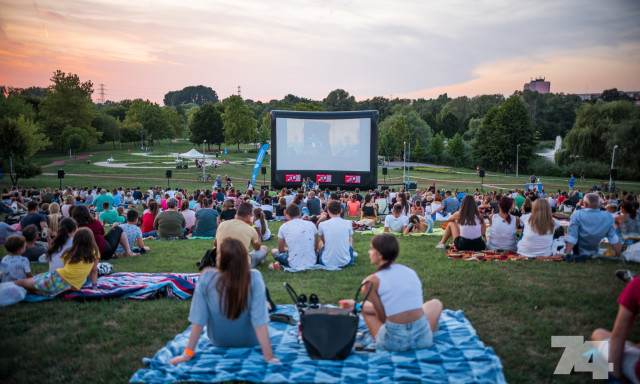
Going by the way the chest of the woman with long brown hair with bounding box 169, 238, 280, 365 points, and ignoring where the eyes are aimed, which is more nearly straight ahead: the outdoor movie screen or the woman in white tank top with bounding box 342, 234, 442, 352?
the outdoor movie screen

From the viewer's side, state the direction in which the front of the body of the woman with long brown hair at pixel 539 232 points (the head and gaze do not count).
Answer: away from the camera

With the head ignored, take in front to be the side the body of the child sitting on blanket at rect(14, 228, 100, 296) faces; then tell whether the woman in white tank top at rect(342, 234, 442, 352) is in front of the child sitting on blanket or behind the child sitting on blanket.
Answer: behind

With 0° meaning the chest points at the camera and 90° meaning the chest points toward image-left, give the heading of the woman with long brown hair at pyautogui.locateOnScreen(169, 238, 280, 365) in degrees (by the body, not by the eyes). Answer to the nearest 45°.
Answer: approximately 180°

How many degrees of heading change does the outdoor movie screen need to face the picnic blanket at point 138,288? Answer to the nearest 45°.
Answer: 0° — it already faces it

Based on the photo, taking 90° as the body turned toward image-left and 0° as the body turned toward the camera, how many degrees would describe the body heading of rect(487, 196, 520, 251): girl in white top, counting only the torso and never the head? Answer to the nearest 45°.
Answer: approximately 180°

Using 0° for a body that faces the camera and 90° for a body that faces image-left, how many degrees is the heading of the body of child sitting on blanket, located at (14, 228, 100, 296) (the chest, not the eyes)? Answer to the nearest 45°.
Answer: approximately 135°

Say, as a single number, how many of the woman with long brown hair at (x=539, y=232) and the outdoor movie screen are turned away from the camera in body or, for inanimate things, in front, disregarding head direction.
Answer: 1

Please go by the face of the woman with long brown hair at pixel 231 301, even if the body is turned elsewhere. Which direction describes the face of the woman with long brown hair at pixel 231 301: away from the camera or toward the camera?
away from the camera
